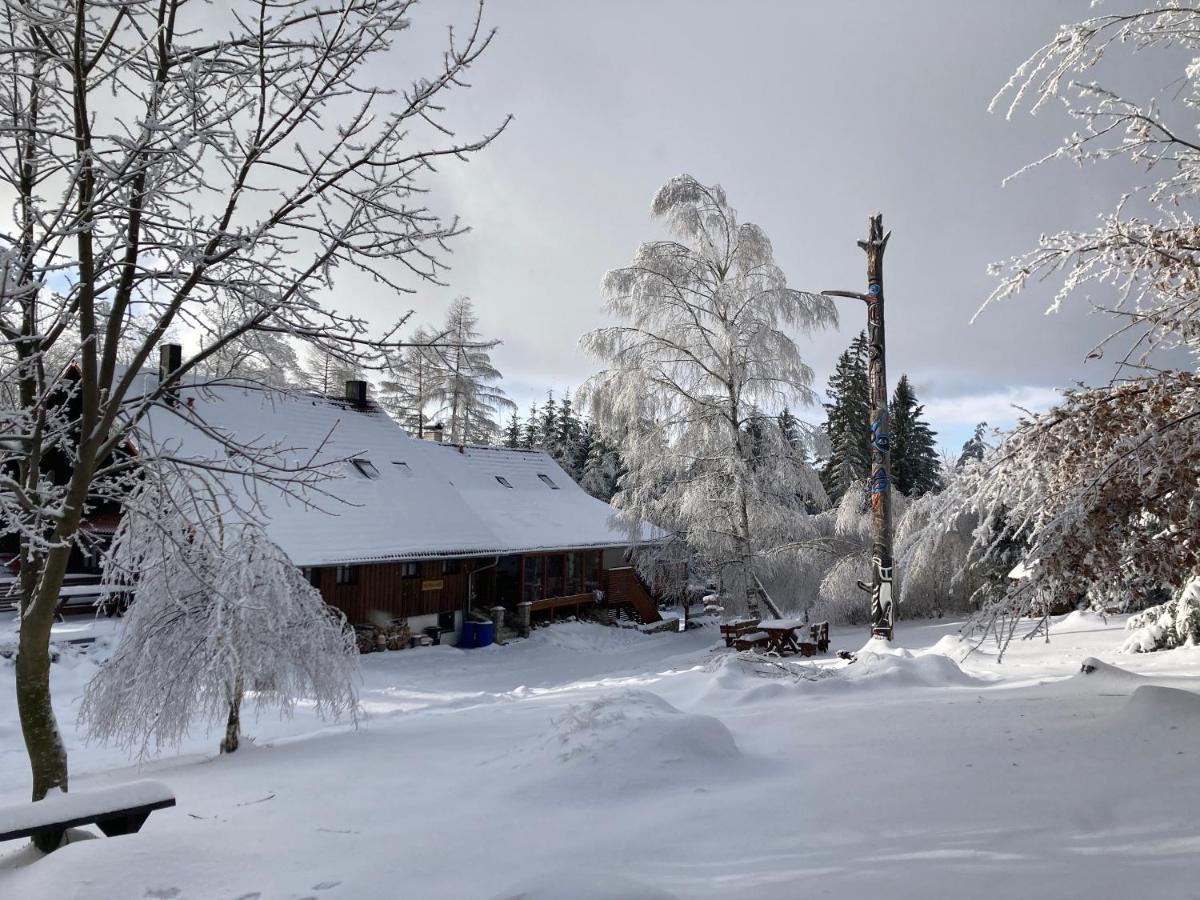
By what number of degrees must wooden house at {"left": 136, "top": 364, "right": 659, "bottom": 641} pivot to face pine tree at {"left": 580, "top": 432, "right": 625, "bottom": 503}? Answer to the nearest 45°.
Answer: approximately 90° to its left

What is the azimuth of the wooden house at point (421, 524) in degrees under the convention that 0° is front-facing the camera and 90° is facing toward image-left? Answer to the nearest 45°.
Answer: approximately 315°

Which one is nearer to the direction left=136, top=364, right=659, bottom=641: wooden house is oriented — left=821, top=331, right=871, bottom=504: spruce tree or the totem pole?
the totem pole

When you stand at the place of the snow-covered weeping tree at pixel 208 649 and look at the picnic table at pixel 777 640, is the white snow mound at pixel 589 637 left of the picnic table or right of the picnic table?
left

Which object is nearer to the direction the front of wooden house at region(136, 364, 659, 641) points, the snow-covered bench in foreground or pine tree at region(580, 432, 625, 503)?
the snow-covered bench in foreground

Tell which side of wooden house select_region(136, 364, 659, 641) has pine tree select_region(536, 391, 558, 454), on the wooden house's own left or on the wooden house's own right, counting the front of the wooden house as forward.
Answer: on the wooden house's own left

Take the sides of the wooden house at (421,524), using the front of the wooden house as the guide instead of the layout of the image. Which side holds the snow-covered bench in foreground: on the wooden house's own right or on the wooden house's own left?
on the wooden house's own right

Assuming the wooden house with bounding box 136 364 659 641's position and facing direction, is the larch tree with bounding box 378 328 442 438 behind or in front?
behind

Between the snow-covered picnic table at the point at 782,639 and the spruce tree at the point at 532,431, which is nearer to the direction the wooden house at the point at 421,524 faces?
the snow-covered picnic table

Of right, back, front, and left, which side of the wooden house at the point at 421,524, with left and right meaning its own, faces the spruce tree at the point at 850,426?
left

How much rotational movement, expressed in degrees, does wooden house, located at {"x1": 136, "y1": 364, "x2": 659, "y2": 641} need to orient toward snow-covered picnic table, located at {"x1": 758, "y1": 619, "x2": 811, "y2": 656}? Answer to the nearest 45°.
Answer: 0° — it already faces it

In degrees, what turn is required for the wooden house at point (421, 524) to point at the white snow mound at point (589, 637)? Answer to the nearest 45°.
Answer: approximately 45° to its left
